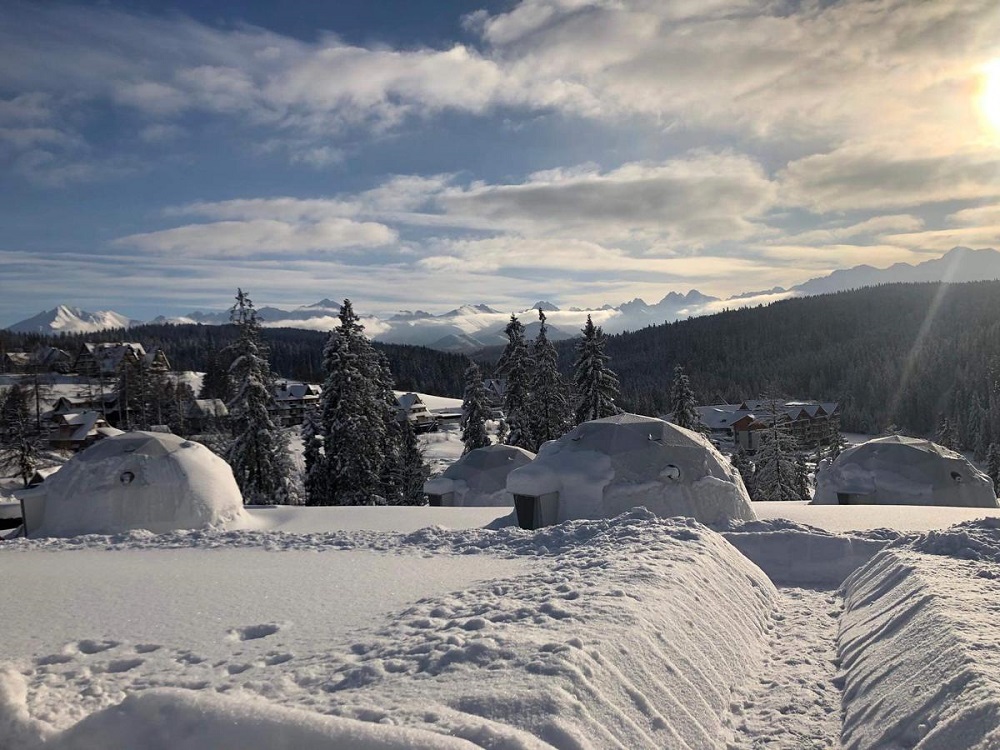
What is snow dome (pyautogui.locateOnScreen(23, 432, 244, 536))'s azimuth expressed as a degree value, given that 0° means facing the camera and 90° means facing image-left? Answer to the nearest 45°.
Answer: approximately 90°

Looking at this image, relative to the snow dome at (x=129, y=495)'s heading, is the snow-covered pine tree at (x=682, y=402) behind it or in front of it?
behind

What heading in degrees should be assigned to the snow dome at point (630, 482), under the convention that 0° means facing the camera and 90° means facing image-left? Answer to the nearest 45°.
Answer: approximately 45°

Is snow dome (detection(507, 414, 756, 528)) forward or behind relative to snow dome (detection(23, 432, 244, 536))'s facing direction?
behind

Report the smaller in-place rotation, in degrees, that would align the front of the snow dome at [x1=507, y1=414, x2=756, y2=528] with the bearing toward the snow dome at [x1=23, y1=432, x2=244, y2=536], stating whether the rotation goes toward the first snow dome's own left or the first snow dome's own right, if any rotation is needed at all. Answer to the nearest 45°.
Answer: approximately 45° to the first snow dome's own right
